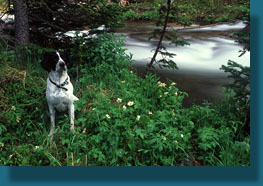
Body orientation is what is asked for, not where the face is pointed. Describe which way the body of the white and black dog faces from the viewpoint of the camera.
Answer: toward the camera

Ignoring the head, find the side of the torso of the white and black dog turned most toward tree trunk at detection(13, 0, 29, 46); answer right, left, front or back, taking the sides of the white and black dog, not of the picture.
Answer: back
